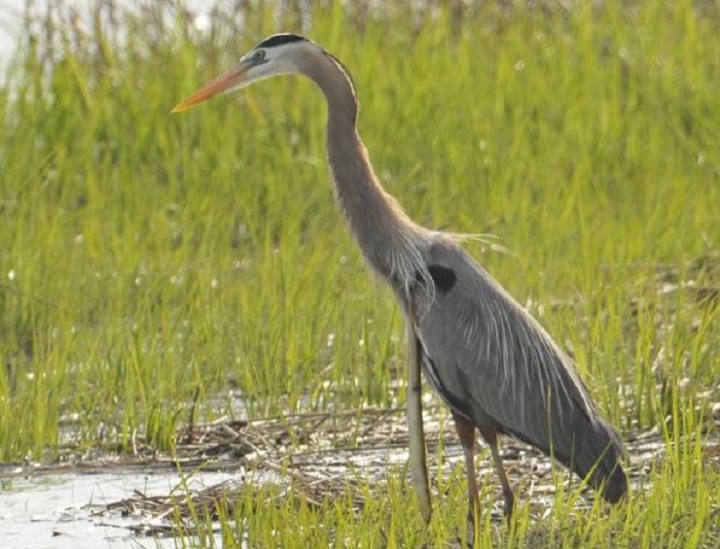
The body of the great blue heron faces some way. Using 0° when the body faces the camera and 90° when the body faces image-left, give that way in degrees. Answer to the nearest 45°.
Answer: approximately 90°
